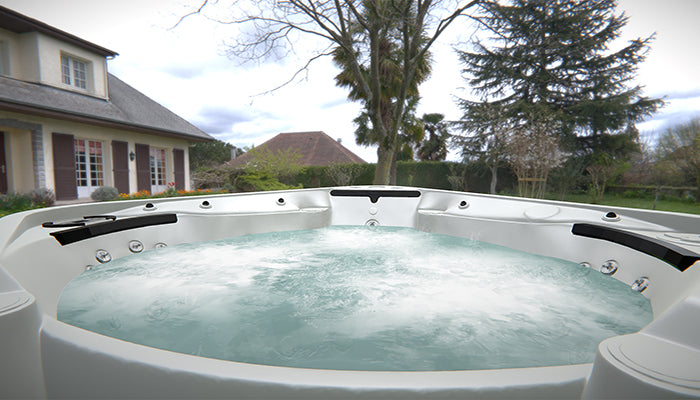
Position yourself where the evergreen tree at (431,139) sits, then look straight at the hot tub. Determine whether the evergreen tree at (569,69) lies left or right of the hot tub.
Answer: left

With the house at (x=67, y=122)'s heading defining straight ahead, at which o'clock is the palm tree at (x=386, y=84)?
The palm tree is roughly at 11 o'clock from the house.

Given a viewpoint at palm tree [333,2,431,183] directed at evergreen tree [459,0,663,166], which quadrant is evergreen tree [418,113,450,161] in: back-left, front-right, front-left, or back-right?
front-left

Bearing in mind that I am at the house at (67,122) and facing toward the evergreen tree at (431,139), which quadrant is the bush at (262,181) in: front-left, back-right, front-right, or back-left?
front-right

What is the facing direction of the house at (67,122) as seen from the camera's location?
facing the viewer and to the right of the viewer

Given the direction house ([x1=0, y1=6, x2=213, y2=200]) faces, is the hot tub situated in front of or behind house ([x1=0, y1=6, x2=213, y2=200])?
in front

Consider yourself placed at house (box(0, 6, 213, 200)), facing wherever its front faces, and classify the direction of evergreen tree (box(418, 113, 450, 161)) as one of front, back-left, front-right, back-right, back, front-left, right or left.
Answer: front-left

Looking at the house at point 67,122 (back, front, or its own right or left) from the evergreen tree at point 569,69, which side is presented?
front

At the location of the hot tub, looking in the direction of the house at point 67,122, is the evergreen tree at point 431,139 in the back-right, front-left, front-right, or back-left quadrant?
front-right
